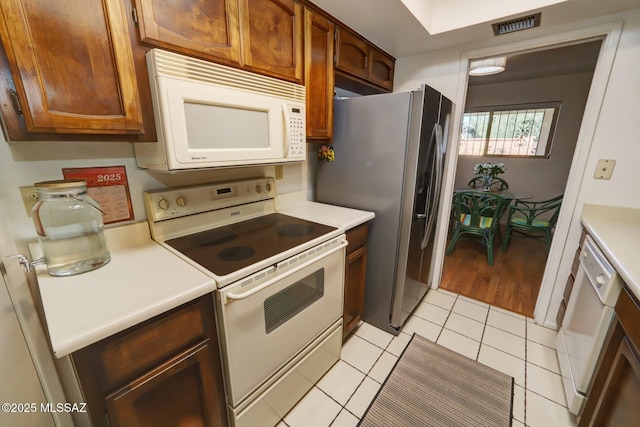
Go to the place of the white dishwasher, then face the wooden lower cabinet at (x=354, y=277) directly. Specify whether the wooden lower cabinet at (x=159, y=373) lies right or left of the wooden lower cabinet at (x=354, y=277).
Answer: left

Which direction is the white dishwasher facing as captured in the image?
to the viewer's left

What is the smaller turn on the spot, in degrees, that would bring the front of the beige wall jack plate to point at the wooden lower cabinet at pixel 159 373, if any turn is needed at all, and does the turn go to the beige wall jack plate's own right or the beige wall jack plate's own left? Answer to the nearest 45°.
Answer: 0° — it already faces it

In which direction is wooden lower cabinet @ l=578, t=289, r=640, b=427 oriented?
to the viewer's left

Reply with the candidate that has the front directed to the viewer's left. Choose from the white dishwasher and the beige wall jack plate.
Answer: the white dishwasher

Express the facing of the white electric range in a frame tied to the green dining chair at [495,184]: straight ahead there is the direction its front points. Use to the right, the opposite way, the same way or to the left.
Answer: to the left

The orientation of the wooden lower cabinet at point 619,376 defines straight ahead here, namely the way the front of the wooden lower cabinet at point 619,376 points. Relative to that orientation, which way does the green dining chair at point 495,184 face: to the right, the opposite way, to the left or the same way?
to the left

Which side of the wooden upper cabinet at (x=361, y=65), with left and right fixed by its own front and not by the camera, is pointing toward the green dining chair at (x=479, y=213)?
left

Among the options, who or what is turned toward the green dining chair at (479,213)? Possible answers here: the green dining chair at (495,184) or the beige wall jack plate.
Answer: the green dining chair at (495,184)

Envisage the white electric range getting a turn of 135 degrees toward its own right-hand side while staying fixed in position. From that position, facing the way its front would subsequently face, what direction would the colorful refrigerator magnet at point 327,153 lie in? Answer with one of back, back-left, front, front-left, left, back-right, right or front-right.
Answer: back-right

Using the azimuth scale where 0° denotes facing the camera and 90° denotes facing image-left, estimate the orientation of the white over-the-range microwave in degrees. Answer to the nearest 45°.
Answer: approximately 315°

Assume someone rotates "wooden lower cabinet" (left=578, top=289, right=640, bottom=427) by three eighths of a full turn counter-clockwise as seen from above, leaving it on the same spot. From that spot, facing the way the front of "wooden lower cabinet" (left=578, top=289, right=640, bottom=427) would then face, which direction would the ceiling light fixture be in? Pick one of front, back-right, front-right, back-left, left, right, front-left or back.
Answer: back
